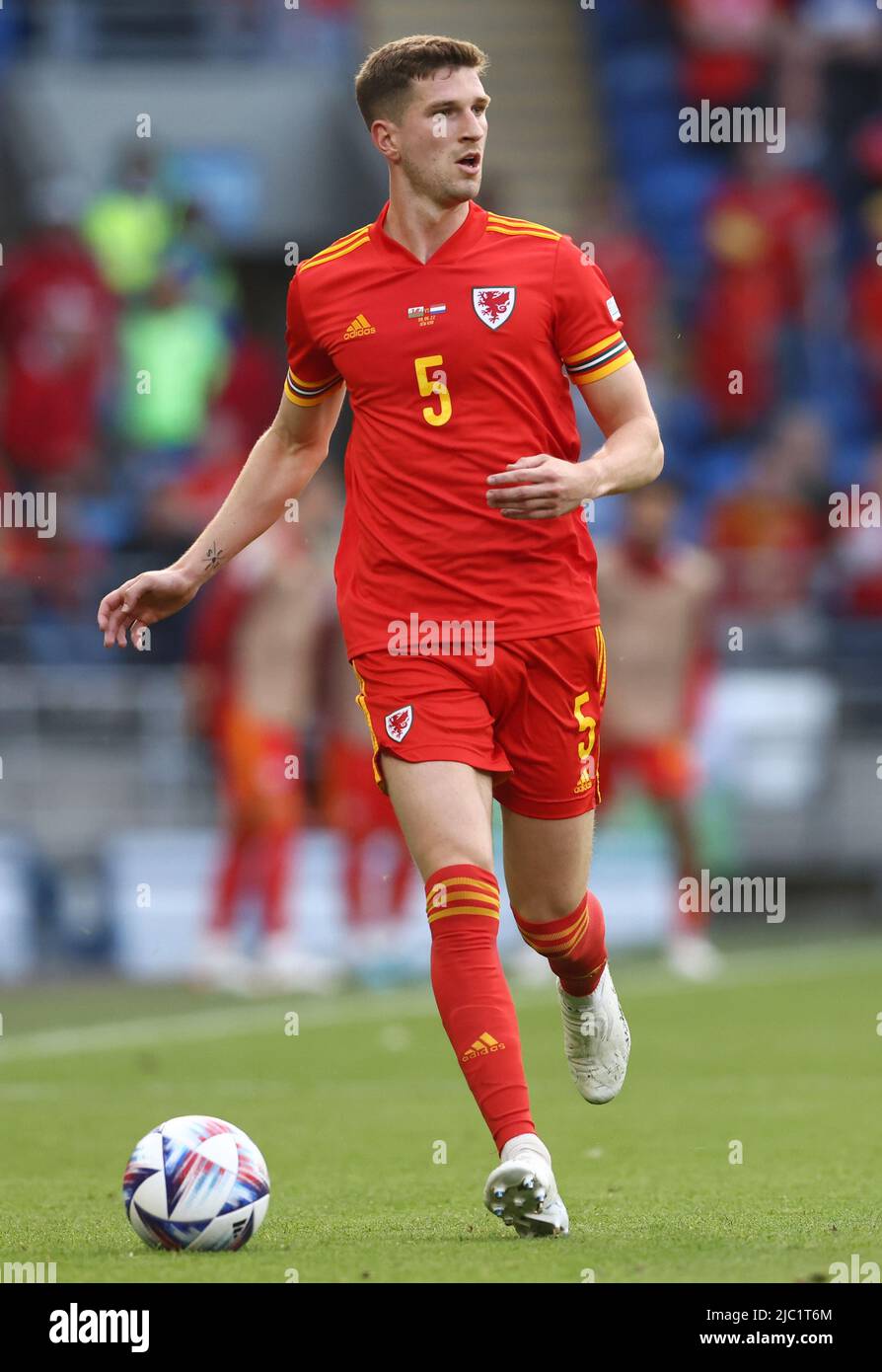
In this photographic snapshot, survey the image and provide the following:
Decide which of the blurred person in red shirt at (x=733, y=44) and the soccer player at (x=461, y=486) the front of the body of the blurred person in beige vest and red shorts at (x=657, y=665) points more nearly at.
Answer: the soccer player

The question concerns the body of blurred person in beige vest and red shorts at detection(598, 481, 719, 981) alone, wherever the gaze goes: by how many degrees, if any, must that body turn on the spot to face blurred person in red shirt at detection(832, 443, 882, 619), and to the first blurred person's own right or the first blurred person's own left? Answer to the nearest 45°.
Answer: approximately 135° to the first blurred person's own left

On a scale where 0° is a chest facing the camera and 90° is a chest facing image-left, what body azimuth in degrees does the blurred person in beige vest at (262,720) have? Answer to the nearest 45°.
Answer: approximately 315°

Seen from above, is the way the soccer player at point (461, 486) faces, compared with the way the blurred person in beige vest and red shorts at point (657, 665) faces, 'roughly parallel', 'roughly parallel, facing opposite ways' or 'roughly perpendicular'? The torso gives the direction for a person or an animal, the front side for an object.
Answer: roughly parallel

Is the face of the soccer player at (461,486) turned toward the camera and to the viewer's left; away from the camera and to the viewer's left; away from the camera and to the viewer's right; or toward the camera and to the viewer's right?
toward the camera and to the viewer's right

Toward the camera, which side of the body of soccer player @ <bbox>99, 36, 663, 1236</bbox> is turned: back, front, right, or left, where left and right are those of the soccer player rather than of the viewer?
front

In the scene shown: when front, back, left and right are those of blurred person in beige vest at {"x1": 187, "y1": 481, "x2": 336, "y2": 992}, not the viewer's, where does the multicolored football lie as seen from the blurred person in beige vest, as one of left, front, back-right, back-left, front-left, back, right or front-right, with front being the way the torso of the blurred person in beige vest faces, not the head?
front-right

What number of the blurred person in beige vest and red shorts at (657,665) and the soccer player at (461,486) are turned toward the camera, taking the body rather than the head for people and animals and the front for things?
2

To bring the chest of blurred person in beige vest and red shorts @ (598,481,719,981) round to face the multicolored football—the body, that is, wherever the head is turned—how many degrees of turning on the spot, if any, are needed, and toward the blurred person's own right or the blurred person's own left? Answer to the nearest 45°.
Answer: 0° — they already face it

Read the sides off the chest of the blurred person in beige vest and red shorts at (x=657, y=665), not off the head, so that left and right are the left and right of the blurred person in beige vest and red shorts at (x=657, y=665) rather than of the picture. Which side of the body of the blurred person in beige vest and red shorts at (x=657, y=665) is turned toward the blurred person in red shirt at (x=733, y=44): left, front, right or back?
back

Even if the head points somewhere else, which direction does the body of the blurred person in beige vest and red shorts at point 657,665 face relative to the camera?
toward the camera

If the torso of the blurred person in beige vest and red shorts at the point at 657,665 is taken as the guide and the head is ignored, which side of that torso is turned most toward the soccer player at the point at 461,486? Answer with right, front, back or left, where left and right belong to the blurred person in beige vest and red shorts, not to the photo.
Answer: front
